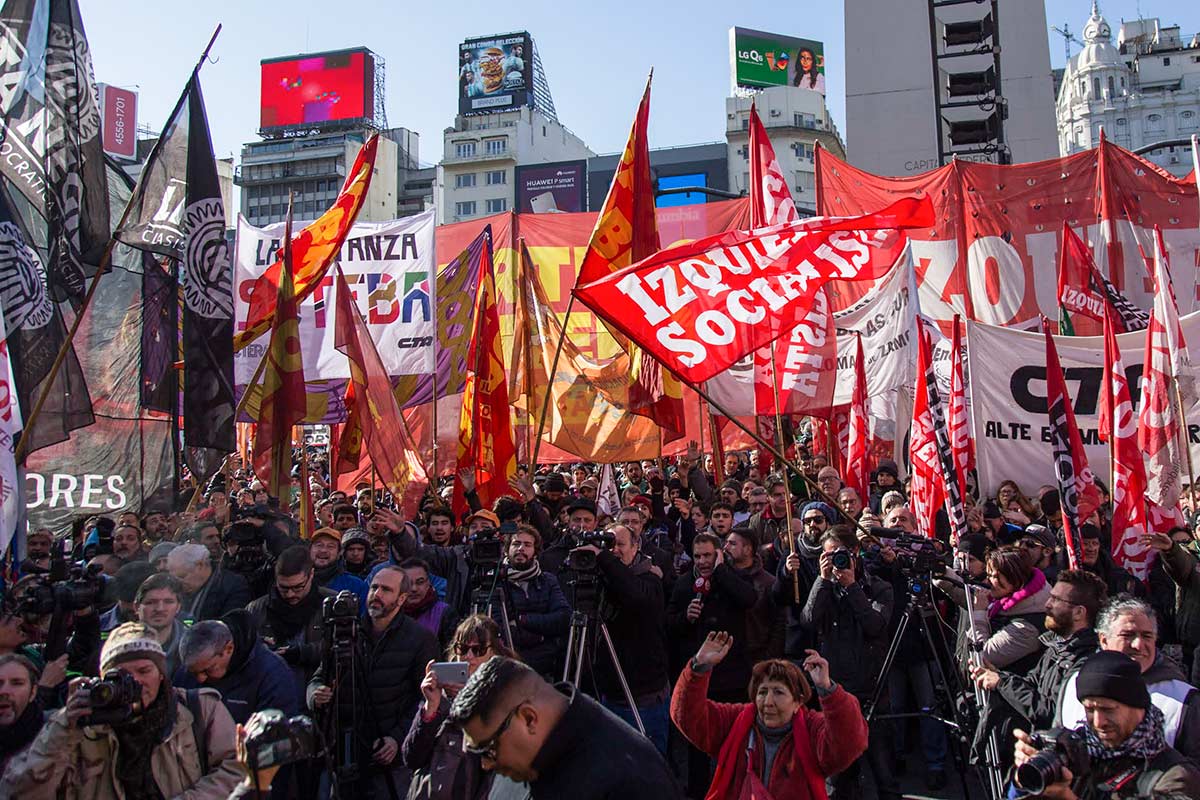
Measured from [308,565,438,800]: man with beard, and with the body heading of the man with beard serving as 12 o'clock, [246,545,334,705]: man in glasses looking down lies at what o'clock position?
The man in glasses looking down is roughly at 3 o'clock from the man with beard.

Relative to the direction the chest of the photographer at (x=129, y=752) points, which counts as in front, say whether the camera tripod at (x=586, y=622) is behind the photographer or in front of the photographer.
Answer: behind

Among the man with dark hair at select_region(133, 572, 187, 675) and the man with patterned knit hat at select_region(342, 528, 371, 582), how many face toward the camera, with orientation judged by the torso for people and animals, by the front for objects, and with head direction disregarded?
2

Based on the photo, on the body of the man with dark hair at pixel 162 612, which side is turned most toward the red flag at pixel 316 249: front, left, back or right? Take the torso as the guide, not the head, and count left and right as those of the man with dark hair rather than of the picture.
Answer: back

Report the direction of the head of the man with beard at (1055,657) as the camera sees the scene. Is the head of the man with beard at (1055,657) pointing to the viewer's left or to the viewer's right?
to the viewer's left

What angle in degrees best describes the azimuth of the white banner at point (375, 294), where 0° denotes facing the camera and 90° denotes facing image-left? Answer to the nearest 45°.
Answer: approximately 0°

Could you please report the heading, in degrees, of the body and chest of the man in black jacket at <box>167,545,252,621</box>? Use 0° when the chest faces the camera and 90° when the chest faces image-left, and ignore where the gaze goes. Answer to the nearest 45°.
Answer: approximately 45°
